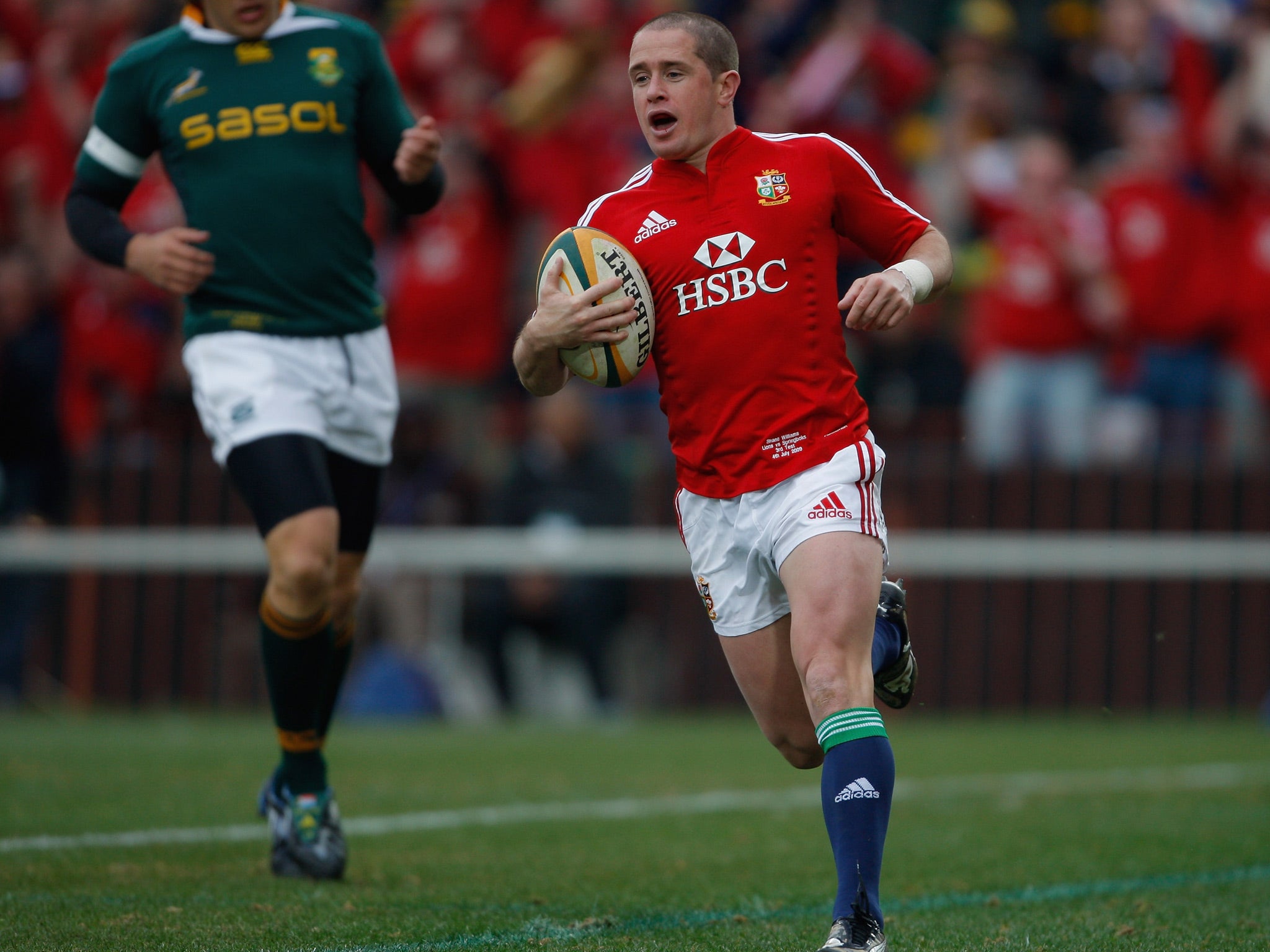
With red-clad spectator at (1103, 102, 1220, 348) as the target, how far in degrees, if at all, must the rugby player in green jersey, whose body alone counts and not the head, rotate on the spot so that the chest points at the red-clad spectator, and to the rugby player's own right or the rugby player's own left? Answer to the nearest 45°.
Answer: approximately 135° to the rugby player's own left

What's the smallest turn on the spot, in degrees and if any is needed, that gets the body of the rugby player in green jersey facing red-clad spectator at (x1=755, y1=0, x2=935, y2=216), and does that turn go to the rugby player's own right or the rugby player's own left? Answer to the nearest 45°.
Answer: approximately 135° to the rugby player's own left

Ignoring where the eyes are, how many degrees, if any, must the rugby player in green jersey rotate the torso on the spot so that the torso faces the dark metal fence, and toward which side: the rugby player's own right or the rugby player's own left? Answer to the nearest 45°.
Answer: approximately 135° to the rugby player's own left

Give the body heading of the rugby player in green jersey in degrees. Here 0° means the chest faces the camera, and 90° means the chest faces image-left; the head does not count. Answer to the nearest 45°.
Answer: approximately 0°

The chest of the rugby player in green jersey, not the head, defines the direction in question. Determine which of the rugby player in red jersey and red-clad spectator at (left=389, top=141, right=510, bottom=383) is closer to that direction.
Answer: the rugby player in red jersey

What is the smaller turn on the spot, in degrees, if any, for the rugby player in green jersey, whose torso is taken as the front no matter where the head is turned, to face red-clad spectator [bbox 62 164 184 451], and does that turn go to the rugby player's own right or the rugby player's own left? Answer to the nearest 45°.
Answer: approximately 180°

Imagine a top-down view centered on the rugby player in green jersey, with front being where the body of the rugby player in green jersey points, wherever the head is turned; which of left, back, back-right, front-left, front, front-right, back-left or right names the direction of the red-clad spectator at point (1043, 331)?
back-left
